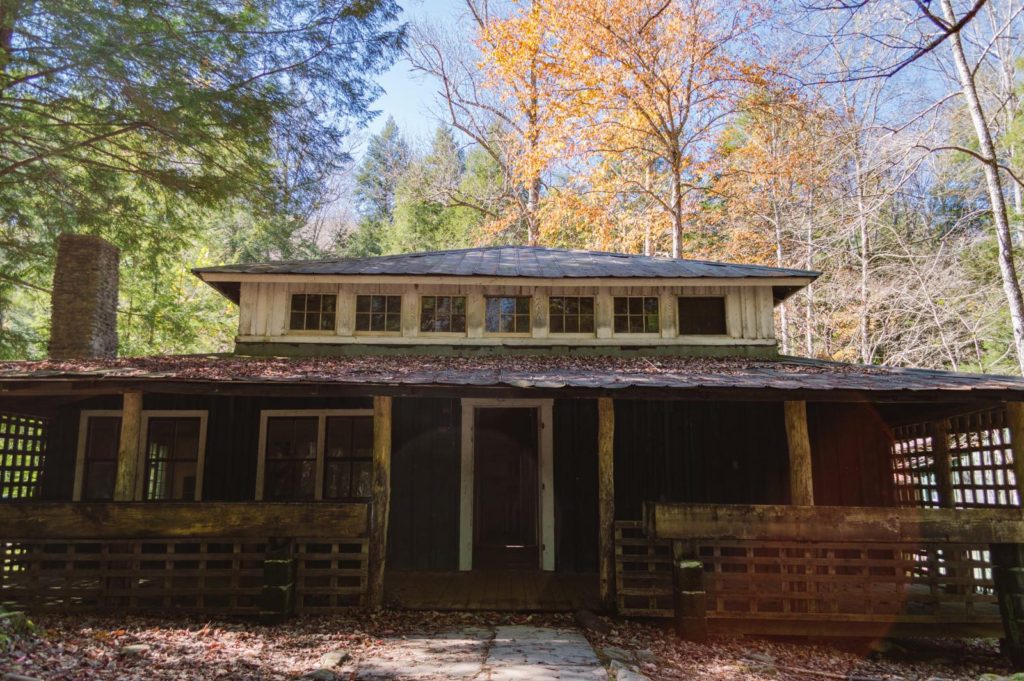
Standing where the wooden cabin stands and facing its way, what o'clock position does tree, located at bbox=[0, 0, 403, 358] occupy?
The tree is roughly at 3 o'clock from the wooden cabin.

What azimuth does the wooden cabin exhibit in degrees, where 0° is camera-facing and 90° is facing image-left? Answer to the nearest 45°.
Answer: approximately 0°

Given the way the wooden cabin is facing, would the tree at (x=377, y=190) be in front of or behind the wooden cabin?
behind
